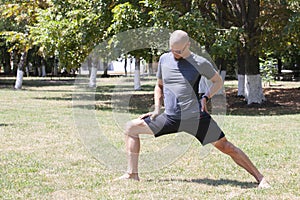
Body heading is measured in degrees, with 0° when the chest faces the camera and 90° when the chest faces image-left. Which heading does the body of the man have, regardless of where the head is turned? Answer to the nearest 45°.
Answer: approximately 45°
